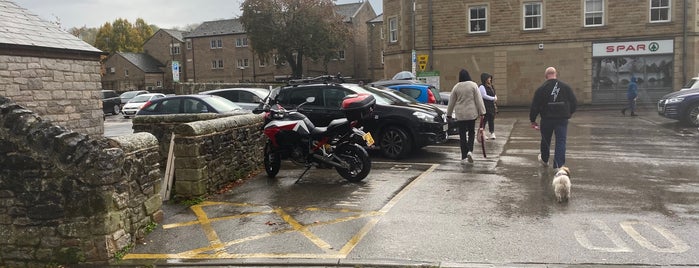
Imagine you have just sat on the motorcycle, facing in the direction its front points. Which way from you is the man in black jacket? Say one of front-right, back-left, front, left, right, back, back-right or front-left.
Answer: back-right

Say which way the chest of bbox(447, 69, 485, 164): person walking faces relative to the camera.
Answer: away from the camera

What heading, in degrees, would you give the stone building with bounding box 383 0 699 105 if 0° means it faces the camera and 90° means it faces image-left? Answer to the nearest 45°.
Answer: approximately 0°

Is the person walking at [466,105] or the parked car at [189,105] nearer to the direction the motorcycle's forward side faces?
the parked car

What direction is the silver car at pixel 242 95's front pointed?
to the viewer's right

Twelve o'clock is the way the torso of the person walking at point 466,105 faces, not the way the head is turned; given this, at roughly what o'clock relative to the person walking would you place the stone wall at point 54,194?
The stone wall is roughly at 7 o'clock from the person walking.

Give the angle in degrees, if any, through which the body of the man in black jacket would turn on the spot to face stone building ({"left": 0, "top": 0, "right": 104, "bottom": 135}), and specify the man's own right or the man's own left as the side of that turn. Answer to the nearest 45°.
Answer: approximately 90° to the man's own left

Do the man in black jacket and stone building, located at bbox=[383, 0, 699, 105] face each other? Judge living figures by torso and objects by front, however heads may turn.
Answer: yes

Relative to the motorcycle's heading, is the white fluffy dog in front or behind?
behind

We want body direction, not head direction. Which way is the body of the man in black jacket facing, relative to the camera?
away from the camera

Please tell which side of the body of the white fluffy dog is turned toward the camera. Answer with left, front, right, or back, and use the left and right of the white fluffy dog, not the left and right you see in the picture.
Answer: back
